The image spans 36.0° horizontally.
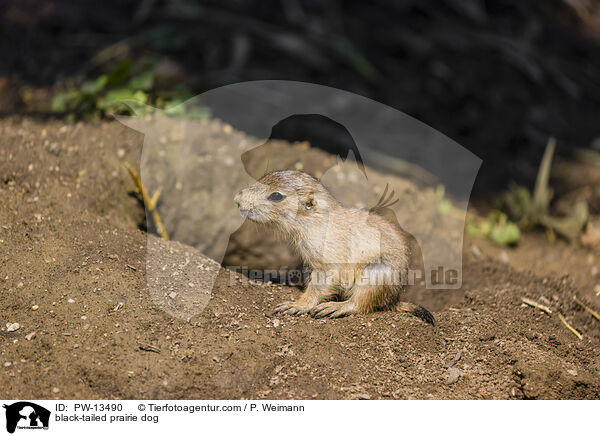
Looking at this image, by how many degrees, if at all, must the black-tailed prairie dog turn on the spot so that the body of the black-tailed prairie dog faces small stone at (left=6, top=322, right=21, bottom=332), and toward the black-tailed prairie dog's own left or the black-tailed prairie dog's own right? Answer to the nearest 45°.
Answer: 0° — it already faces it

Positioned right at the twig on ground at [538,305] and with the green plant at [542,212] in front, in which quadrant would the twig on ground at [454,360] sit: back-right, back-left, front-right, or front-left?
back-left

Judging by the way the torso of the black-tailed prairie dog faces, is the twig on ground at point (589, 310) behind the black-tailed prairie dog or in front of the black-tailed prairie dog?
behind

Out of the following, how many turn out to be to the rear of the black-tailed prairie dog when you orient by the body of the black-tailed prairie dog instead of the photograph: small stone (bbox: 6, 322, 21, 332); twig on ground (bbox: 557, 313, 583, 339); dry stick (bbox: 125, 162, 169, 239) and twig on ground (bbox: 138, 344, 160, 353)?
1

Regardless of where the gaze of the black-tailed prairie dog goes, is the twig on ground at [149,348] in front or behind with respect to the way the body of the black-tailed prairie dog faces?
in front

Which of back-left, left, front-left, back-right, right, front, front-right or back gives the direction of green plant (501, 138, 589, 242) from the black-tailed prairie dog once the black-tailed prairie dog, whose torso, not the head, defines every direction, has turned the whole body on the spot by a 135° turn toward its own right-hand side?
front

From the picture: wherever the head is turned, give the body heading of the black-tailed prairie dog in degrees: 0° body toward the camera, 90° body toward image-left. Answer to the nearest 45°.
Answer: approximately 90°

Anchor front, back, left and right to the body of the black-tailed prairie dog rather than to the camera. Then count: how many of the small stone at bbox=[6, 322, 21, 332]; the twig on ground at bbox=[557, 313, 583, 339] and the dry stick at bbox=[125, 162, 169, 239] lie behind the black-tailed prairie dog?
1

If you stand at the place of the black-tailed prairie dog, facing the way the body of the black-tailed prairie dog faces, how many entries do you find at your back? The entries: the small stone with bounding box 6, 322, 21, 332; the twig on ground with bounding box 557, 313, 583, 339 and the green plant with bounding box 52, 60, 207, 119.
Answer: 1
